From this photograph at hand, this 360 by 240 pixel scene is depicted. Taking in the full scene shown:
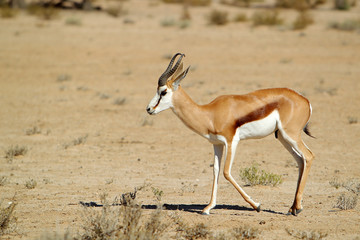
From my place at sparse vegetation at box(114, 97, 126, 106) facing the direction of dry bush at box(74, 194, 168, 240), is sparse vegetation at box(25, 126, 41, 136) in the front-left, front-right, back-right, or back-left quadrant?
front-right

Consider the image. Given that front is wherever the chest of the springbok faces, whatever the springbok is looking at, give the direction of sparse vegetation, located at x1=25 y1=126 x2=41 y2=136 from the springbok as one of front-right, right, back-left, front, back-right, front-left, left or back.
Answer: front-right

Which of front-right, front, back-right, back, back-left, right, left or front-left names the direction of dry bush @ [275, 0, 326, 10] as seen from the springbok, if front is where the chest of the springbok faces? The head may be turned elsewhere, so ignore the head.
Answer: right

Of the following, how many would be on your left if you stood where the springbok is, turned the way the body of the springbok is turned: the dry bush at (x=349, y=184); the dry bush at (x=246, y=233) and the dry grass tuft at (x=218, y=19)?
1

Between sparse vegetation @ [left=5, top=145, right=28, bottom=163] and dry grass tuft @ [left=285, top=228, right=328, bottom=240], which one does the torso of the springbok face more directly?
the sparse vegetation

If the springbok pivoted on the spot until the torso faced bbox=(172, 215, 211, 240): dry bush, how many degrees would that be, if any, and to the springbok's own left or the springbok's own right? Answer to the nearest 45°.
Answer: approximately 90° to the springbok's own left

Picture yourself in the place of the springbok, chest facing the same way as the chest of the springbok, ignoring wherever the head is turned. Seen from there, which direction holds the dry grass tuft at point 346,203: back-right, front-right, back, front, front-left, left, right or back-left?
back

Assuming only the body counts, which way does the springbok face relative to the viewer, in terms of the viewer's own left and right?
facing to the left of the viewer

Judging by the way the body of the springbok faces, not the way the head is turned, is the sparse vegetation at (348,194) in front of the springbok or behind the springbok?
behind

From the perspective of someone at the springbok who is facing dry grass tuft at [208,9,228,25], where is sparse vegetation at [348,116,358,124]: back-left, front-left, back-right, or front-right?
front-right

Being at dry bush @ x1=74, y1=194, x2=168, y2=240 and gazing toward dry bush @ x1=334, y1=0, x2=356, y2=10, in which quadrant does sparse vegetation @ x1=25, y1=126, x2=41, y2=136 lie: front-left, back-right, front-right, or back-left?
front-left
